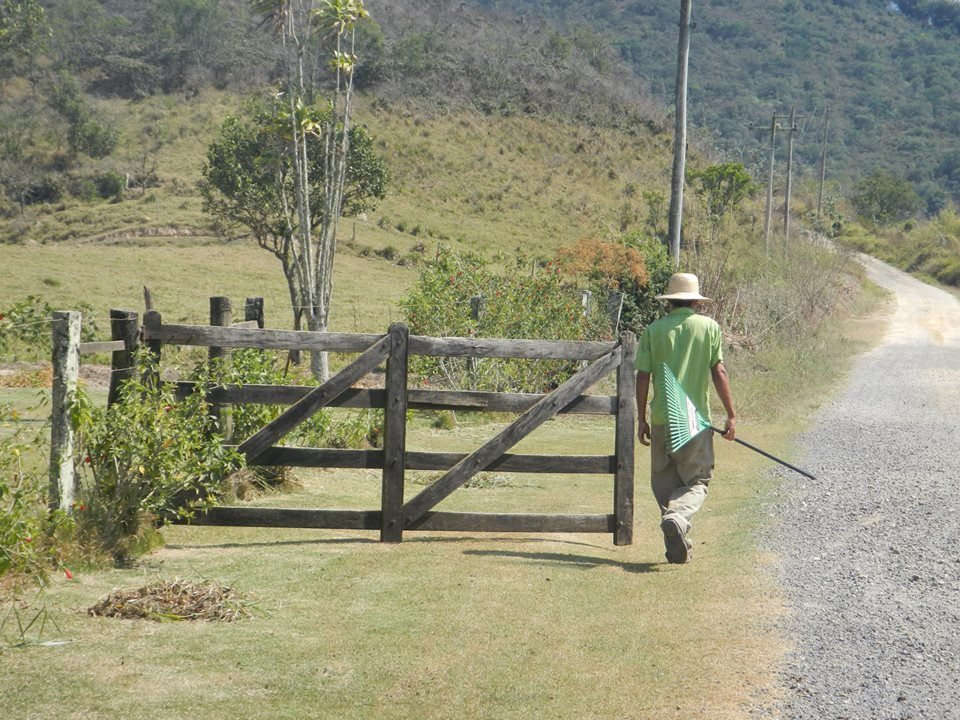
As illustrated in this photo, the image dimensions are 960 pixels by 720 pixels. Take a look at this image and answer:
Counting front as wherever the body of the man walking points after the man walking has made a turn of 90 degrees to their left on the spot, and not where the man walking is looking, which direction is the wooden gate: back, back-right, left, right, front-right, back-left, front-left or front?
front

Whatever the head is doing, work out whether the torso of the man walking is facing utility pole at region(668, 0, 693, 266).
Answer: yes

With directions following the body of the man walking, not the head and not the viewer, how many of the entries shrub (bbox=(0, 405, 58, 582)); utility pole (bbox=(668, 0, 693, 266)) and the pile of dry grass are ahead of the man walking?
1

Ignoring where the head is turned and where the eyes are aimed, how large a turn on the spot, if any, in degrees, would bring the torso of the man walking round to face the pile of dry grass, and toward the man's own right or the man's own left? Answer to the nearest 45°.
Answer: approximately 135° to the man's own left

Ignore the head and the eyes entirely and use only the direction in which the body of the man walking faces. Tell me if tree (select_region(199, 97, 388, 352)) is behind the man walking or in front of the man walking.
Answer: in front

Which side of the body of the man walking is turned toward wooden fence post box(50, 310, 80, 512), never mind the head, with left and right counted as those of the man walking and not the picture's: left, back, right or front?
left

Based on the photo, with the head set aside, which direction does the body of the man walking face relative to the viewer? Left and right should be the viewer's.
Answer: facing away from the viewer

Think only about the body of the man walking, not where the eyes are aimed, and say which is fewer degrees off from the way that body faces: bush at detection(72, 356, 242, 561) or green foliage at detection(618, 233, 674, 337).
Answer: the green foliage

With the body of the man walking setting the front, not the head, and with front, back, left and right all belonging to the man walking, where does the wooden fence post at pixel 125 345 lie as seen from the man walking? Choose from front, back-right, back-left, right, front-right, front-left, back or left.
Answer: left

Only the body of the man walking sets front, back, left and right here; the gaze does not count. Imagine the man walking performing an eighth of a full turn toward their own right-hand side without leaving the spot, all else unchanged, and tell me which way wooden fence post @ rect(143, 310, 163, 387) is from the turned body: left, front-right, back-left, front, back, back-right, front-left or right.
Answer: back-left

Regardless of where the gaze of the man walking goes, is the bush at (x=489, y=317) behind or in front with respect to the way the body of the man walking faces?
in front

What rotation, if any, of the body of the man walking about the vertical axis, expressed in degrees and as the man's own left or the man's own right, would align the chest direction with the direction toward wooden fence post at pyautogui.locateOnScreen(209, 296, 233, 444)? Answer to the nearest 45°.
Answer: approximately 90° to the man's own left

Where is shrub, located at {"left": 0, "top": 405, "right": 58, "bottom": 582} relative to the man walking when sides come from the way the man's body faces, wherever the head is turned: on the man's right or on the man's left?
on the man's left
